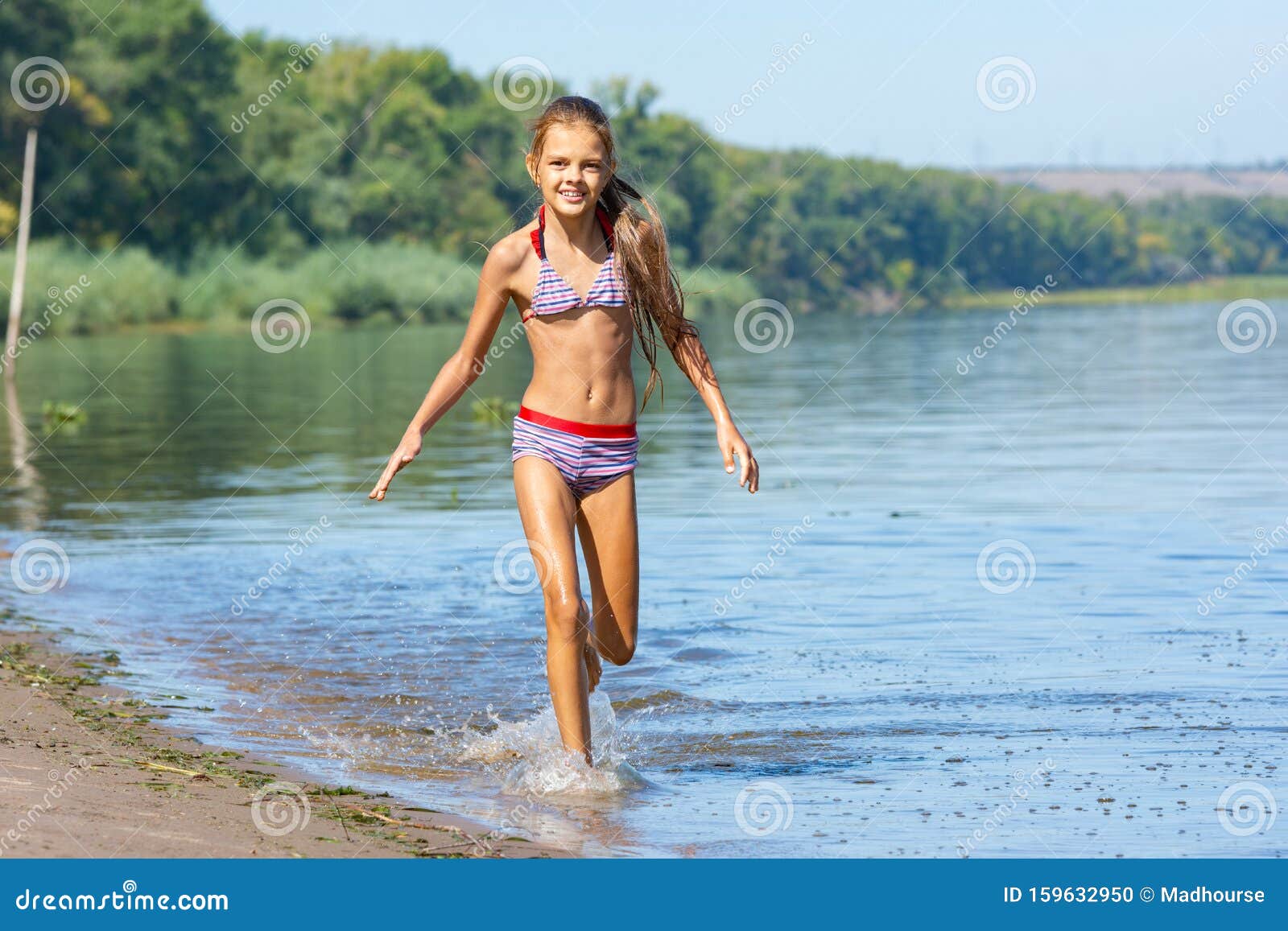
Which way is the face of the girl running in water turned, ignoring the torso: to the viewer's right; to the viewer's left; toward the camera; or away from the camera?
toward the camera

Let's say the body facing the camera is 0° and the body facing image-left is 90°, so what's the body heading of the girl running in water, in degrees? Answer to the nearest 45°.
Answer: approximately 0°
